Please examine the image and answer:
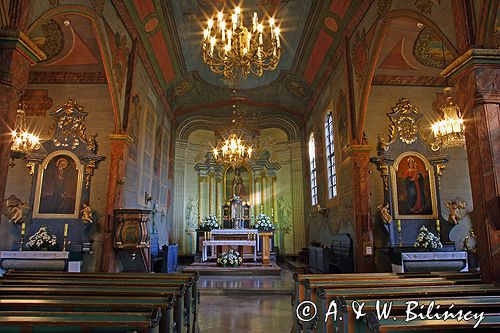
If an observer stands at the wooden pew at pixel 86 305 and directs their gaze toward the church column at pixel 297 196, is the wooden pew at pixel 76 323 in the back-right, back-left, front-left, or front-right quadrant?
back-right

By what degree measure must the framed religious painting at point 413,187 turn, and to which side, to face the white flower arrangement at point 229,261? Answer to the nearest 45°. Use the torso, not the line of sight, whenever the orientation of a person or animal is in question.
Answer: approximately 90° to its right

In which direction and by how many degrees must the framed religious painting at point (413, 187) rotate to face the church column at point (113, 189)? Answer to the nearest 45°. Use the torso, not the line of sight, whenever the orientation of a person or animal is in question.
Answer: approximately 45° to its right

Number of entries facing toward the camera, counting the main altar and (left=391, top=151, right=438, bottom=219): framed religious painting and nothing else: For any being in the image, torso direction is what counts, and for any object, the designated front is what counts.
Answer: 2

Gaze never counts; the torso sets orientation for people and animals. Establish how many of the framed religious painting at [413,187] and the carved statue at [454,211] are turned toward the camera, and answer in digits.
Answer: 2

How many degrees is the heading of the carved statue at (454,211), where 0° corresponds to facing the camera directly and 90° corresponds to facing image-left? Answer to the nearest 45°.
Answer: approximately 0°

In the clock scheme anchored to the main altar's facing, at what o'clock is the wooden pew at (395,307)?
The wooden pew is roughly at 12 o'clock from the main altar.

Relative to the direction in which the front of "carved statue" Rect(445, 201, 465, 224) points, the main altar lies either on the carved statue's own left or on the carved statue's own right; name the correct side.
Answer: on the carved statue's own right

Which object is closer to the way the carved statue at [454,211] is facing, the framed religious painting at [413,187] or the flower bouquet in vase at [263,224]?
the framed religious painting

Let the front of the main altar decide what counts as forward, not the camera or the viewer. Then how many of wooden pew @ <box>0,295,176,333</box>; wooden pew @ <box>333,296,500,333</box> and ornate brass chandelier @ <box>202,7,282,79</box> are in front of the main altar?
3

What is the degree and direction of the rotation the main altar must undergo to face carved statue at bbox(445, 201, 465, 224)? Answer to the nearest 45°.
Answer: approximately 45° to its left
